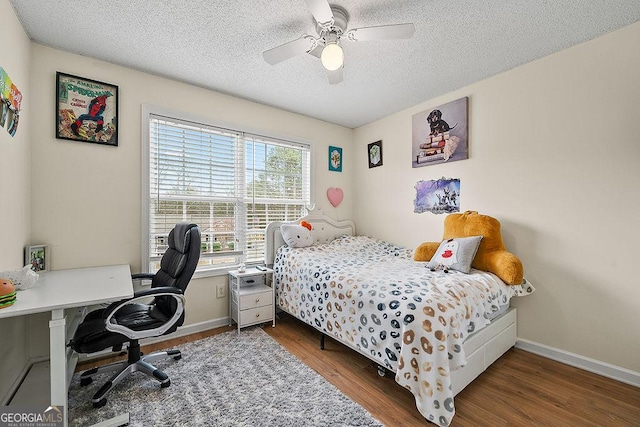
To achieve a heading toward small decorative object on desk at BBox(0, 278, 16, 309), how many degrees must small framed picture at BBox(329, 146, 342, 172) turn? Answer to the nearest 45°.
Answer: approximately 90° to its right

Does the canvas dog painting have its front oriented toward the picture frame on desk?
yes

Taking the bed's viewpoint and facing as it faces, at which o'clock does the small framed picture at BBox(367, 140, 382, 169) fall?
The small framed picture is roughly at 7 o'clock from the bed.

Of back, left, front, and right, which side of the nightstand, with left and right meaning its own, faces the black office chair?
right

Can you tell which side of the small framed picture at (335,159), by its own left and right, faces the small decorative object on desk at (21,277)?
right

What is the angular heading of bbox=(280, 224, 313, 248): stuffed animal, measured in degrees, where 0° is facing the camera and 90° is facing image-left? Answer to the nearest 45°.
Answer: approximately 315°

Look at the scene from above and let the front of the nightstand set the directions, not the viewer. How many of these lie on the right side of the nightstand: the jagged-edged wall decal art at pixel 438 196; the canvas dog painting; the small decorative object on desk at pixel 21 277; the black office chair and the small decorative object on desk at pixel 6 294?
3

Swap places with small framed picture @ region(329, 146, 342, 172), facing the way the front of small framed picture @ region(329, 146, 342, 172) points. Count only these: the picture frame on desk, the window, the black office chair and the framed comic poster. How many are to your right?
4
